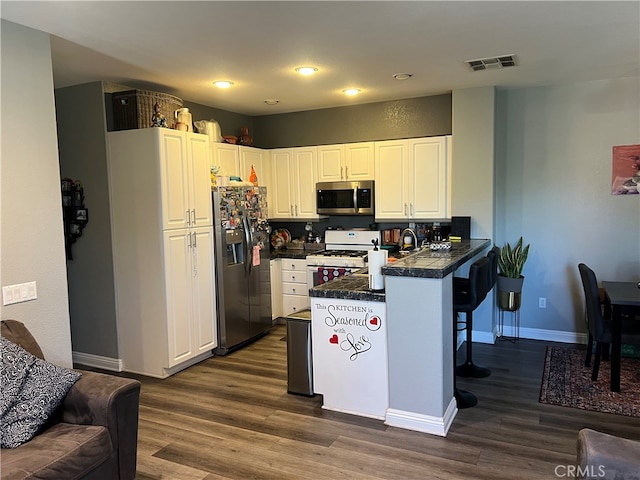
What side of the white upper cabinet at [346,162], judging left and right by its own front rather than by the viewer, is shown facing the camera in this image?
front

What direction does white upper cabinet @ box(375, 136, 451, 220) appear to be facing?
toward the camera

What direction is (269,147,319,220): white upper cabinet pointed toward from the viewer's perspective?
toward the camera

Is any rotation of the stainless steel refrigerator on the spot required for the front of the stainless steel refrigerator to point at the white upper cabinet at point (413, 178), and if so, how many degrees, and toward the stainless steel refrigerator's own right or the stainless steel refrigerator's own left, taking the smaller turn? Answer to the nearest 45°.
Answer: approximately 45° to the stainless steel refrigerator's own left

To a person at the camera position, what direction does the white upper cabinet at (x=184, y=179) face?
facing the viewer and to the right of the viewer

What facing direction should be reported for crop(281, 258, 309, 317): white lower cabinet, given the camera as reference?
facing the viewer

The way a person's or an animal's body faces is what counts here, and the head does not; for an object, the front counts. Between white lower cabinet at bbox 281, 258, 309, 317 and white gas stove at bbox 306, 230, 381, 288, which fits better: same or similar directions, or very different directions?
same or similar directions

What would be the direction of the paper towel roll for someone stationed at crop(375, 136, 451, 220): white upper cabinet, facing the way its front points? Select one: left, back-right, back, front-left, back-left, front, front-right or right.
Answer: front

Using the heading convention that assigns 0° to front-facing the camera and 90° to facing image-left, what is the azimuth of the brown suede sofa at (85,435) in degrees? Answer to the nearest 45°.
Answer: approximately 315°

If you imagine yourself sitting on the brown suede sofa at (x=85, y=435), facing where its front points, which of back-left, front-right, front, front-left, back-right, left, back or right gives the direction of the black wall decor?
back-left

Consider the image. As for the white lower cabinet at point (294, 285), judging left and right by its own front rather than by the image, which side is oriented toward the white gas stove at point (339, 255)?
left

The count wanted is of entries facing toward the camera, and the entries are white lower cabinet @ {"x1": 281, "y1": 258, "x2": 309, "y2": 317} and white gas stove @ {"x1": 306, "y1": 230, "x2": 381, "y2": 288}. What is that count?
2

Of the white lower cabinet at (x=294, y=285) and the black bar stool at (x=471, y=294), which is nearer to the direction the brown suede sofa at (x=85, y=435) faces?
the black bar stool

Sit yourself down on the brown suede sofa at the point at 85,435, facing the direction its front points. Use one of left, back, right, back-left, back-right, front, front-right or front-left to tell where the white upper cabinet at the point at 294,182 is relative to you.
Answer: left

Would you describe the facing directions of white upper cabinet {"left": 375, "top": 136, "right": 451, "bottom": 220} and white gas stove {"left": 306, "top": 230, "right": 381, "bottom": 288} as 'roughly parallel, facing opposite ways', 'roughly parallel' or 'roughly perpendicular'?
roughly parallel

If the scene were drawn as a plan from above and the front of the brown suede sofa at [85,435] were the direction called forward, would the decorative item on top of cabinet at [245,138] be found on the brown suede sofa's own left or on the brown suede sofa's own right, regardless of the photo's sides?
on the brown suede sofa's own left

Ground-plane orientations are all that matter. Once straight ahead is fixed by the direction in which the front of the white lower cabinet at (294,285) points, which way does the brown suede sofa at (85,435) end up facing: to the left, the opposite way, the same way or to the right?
to the left

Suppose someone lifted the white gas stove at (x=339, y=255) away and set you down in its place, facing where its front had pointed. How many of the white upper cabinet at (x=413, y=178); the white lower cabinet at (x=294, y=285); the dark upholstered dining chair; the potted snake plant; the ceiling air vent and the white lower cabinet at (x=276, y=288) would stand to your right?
2
